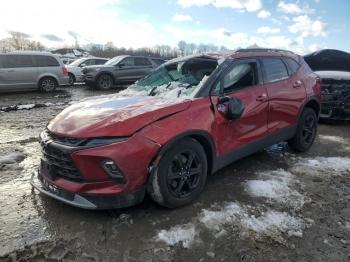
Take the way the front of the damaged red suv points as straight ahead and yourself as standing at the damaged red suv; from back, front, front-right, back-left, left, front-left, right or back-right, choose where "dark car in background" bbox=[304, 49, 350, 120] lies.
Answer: back

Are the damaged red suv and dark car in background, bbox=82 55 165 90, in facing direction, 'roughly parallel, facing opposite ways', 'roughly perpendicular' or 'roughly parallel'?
roughly parallel

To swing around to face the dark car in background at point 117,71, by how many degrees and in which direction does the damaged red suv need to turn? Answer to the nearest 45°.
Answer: approximately 135° to its right

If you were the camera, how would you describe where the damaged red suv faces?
facing the viewer and to the left of the viewer

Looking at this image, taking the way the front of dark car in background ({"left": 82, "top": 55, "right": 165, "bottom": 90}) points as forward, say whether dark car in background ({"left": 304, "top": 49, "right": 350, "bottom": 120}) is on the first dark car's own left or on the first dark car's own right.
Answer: on the first dark car's own left

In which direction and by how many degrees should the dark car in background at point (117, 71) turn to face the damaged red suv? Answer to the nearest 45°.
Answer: approximately 45° to its left

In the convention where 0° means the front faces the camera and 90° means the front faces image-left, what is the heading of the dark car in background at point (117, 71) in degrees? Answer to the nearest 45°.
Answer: approximately 45°
